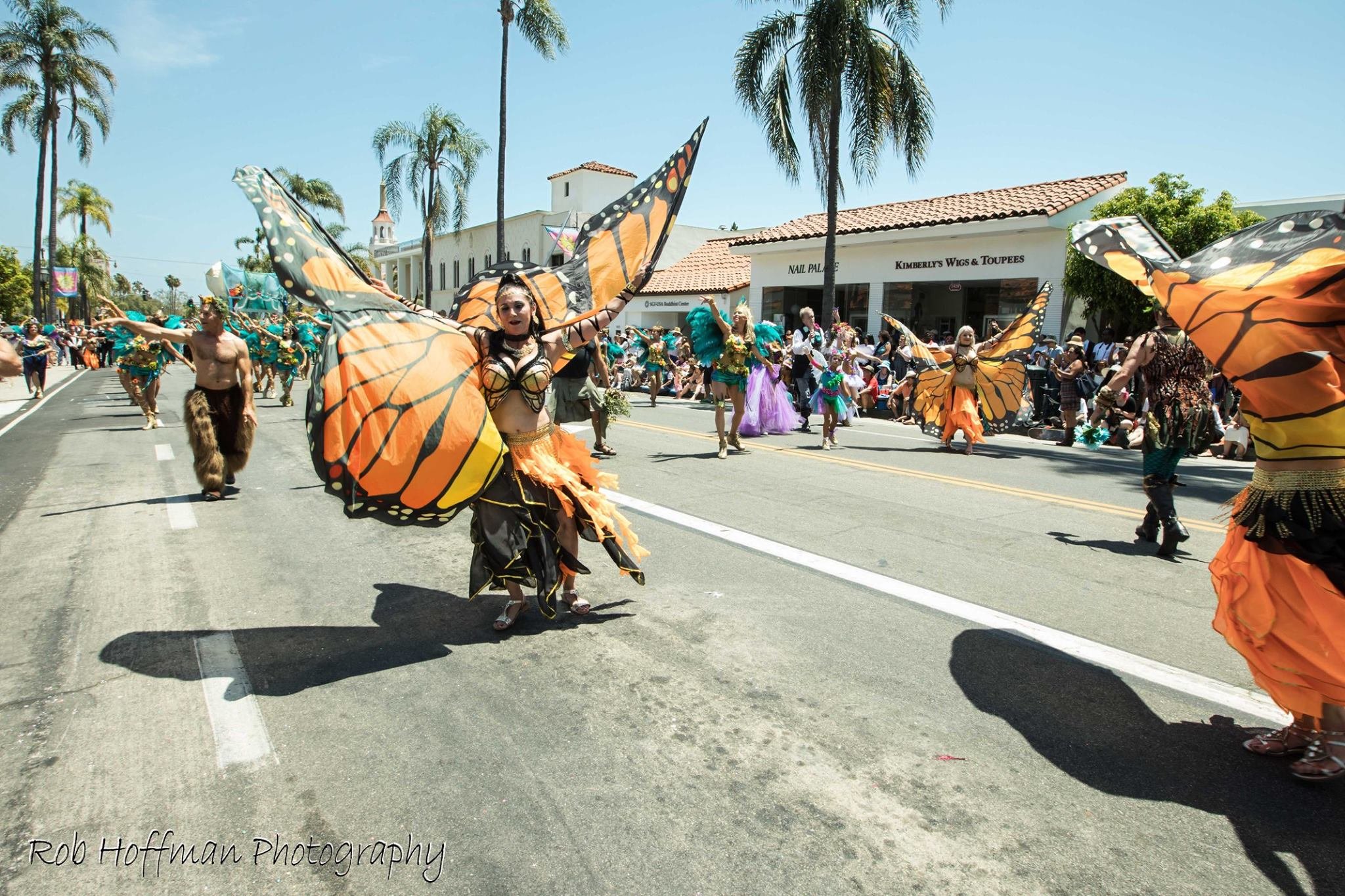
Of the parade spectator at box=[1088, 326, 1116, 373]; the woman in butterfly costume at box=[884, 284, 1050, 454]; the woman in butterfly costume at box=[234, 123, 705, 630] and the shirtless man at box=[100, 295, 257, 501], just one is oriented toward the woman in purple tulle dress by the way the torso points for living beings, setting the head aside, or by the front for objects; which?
the parade spectator

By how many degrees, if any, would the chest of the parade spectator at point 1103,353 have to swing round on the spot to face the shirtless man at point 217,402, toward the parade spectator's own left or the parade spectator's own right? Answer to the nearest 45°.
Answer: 0° — they already face them

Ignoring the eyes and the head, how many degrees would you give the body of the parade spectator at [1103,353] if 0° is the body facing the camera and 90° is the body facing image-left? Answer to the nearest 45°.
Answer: approximately 45°

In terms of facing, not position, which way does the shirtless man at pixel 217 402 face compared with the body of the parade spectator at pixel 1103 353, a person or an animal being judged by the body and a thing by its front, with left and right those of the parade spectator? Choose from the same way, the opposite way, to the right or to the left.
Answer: to the left

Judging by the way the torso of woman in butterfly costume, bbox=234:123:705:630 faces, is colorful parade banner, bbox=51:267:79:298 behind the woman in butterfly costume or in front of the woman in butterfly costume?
behind

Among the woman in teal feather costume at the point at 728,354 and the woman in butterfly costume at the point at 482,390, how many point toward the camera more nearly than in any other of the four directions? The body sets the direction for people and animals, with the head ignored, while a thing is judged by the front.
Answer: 2

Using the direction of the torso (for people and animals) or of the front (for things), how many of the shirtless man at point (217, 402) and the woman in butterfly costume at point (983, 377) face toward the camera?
2

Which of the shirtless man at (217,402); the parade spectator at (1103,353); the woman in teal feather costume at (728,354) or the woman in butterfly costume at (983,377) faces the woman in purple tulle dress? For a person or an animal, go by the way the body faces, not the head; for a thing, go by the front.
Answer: the parade spectator
